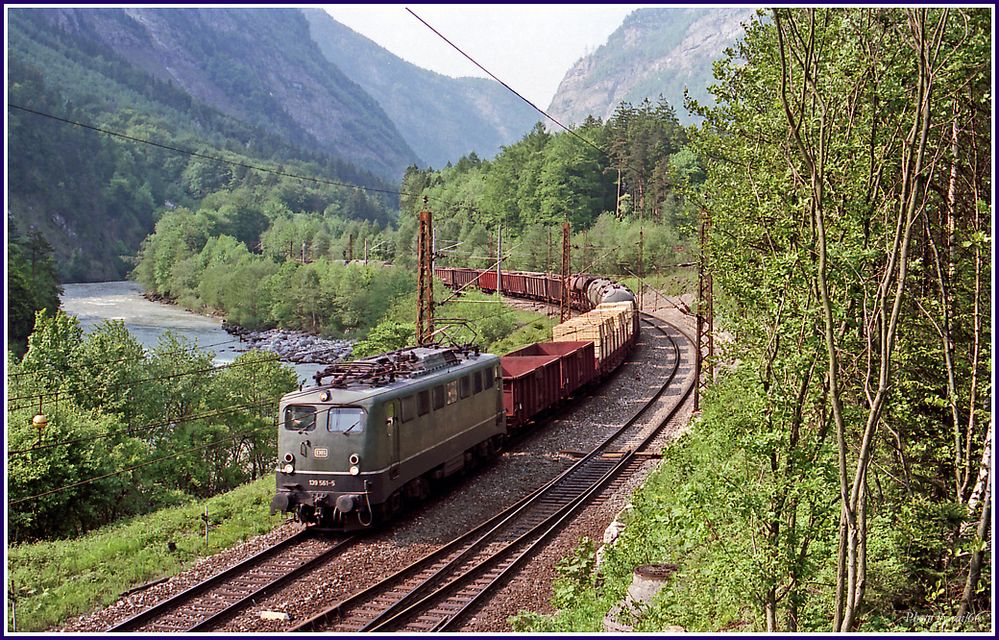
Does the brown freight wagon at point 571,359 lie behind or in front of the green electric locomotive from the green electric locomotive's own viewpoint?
behind

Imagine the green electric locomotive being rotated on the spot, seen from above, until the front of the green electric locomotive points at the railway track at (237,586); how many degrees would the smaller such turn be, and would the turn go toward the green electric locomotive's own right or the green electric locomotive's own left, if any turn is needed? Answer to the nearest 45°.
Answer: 0° — it already faces it

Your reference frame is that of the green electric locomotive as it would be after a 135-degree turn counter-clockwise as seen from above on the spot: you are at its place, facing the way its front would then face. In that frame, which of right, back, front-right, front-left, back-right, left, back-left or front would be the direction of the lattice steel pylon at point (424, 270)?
left

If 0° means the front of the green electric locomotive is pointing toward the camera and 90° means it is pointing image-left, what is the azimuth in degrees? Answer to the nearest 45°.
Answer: approximately 45°

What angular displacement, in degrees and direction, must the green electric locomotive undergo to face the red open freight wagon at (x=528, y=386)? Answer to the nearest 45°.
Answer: approximately 180°

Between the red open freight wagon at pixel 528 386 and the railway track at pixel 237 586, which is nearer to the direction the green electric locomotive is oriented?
the railway track
